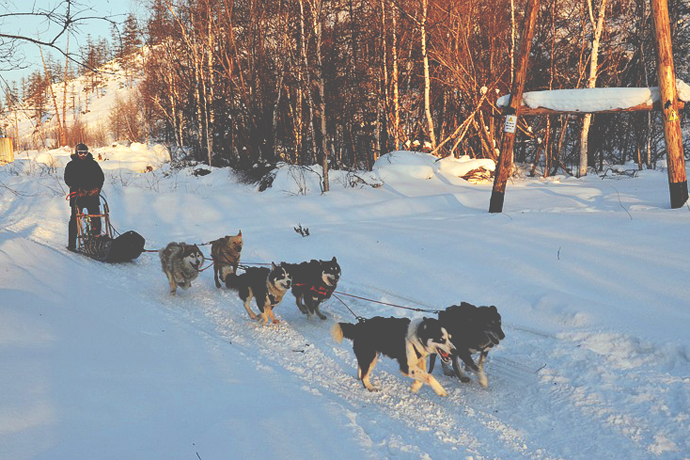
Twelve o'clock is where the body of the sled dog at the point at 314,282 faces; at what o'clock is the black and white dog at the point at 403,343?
The black and white dog is roughly at 1 o'clock from the sled dog.

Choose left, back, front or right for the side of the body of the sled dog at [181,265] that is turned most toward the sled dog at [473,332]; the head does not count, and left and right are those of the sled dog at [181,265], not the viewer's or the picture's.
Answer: front

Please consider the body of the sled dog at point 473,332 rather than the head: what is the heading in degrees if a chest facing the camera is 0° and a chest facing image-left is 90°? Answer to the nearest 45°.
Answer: approximately 315°

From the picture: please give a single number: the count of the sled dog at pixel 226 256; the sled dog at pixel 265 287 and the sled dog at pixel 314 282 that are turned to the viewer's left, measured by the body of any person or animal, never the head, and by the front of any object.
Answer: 0

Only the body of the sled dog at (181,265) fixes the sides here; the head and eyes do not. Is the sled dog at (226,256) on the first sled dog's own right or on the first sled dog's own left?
on the first sled dog's own left

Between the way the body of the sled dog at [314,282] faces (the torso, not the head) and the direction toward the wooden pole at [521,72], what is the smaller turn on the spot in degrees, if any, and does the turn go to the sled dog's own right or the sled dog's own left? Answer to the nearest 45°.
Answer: approximately 90° to the sled dog's own left

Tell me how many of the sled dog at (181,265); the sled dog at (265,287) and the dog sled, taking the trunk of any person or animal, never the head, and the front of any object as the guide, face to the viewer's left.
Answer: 0

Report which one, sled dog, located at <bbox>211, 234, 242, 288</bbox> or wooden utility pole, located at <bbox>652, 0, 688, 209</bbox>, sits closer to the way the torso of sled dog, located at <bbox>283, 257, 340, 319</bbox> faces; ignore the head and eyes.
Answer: the wooden utility pole

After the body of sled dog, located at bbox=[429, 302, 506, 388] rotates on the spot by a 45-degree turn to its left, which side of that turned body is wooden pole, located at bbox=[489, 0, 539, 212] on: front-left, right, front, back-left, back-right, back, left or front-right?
left

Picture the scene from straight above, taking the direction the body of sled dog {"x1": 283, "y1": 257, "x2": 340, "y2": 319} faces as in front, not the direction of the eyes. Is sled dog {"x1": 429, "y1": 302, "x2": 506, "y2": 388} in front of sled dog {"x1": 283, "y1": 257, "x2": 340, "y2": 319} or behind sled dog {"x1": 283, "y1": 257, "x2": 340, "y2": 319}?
in front

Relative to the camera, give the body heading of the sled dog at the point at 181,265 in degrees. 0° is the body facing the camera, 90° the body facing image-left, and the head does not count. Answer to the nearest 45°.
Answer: approximately 315°

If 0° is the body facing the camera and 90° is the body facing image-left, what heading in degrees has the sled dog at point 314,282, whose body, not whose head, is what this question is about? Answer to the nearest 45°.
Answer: approximately 315°
